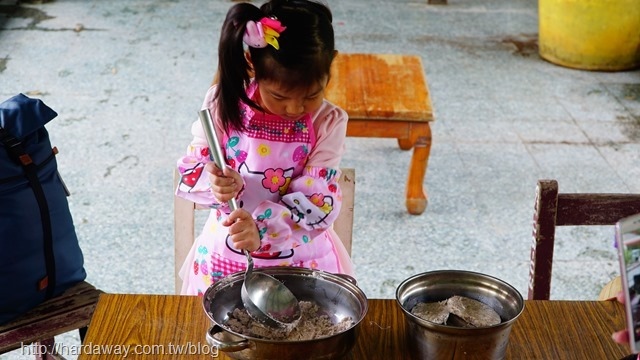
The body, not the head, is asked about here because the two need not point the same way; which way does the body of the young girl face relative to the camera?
toward the camera

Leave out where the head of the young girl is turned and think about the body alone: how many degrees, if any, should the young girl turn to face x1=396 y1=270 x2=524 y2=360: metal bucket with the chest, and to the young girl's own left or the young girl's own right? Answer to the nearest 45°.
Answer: approximately 45° to the young girl's own left

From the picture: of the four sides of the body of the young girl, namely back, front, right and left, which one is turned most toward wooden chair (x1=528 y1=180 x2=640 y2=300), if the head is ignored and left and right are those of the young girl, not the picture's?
left

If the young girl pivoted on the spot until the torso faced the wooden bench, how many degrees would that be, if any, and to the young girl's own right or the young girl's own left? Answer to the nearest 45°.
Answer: approximately 90° to the young girl's own right

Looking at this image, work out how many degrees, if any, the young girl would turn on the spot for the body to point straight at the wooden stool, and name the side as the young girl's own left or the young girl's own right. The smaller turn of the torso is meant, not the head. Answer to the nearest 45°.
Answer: approximately 180°

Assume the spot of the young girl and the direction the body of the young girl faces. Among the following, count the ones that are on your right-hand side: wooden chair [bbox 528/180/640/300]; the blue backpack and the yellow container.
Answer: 1

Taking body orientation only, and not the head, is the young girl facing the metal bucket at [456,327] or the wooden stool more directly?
the metal bucket

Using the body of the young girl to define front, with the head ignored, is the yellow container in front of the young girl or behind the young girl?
behind
